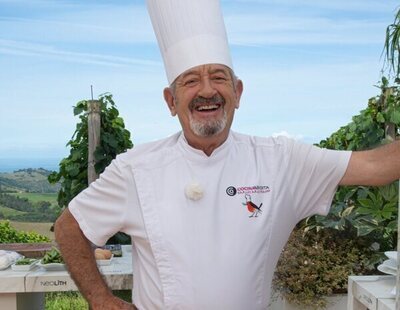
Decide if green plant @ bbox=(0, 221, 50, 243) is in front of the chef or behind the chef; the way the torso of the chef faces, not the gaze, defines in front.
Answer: behind

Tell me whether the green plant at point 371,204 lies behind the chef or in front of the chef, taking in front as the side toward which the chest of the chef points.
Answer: behind

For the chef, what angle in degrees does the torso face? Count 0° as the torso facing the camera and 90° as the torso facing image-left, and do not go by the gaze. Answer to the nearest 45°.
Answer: approximately 0°
